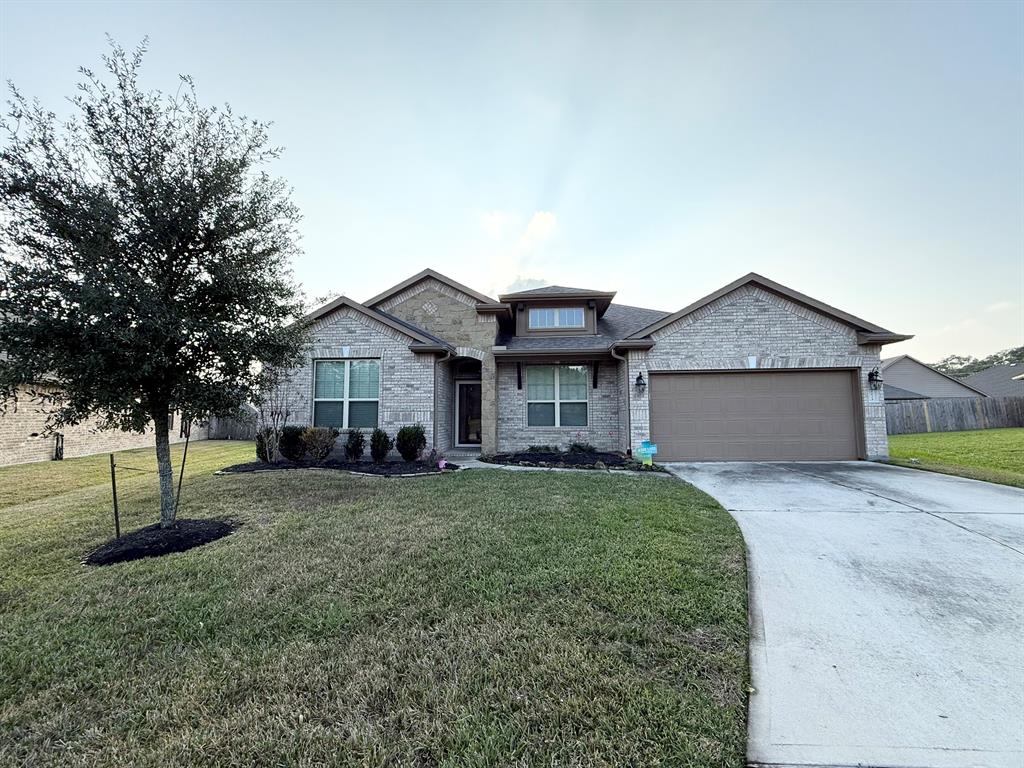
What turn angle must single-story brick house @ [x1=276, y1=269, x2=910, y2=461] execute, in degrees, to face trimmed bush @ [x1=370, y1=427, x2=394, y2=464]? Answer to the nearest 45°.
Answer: approximately 90° to its right

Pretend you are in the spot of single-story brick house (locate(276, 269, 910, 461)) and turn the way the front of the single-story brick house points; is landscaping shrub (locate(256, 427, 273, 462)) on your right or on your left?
on your right

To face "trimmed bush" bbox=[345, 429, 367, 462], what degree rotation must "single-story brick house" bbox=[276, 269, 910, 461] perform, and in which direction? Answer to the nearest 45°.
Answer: approximately 90° to its right

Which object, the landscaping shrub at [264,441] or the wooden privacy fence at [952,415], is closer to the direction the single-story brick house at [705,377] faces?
the landscaping shrub

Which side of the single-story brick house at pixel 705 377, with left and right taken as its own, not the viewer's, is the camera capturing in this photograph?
front

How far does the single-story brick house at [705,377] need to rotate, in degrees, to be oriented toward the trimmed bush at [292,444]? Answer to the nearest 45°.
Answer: approximately 90° to its right

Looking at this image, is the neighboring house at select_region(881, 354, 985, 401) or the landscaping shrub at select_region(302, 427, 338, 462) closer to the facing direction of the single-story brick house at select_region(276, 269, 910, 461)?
the landscaping shrub

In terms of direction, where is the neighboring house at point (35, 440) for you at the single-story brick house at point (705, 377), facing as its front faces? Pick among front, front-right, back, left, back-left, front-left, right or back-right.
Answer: right

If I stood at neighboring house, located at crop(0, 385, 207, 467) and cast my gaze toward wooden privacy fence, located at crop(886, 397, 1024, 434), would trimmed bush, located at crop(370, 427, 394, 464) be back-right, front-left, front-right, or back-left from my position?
front-right

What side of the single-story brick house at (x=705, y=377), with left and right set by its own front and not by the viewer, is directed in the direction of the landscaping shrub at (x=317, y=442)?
right

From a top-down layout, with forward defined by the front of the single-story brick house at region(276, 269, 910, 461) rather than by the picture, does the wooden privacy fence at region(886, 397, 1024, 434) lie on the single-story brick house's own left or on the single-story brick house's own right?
on the single-story brick house's own left

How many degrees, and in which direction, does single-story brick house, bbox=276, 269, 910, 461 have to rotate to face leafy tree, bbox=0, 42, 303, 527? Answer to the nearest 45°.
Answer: approximately 45° to its right

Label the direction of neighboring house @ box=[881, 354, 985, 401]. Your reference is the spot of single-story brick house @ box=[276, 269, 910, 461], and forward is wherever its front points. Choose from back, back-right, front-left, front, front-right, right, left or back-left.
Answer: back-left
